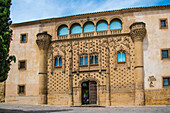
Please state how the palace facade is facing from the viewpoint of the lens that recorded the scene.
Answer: facing the viewer

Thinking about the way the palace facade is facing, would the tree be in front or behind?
in front
